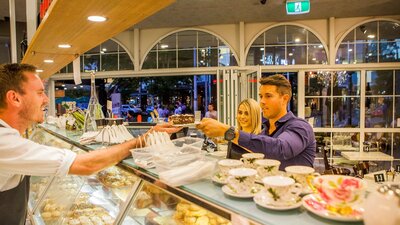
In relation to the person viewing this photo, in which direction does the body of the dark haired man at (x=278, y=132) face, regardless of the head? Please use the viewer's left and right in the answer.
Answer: facing the viewer and to the left of the viewer

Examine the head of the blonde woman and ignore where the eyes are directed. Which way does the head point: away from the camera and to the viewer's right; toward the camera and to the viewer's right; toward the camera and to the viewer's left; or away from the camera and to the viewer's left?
toward the camera and to the viewer's left

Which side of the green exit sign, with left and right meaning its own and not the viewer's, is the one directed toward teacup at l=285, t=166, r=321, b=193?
front

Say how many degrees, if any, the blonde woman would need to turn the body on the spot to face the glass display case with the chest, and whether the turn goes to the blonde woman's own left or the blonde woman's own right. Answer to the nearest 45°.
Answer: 0° — they already face it

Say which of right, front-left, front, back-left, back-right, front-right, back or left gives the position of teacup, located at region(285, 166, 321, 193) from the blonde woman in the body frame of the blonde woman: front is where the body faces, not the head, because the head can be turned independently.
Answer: front-left

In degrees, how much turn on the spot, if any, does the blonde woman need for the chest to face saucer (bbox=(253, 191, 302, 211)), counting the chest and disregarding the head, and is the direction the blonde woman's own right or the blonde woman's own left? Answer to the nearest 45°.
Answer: approximately 45° to the blonde woman's own left

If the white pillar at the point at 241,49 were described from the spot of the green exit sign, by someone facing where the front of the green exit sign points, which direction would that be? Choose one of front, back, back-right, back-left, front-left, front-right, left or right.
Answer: back-right

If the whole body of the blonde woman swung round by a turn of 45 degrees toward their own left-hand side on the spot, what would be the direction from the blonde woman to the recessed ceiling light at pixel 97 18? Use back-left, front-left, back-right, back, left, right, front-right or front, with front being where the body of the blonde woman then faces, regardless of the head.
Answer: front-right

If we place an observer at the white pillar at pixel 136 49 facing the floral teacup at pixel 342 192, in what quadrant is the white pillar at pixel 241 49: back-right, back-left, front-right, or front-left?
front-left

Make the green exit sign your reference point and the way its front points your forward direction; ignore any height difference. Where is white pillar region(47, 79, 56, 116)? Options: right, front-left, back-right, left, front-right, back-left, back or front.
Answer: right

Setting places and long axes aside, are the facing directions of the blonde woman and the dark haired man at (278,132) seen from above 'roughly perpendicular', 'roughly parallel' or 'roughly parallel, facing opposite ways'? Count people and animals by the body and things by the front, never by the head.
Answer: roughly parallel

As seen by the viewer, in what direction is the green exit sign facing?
toward the camera

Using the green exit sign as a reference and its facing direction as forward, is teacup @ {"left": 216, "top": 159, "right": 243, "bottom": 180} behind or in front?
in front

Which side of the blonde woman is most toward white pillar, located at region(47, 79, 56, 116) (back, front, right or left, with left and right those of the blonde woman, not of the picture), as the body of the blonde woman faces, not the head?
right

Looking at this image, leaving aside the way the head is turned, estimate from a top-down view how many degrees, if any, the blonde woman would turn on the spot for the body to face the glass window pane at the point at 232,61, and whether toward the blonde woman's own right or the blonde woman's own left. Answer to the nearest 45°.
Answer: approximately 135° to the blonde woman's own right

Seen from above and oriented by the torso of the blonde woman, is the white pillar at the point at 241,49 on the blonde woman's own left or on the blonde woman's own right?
on the blonde woman's own right

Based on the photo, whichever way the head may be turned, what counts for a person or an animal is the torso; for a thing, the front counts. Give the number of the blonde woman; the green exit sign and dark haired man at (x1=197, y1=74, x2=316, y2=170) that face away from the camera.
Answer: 0

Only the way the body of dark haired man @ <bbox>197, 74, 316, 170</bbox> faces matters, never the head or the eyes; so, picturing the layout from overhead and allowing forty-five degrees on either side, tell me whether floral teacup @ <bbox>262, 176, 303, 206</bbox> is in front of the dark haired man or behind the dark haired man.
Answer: in front

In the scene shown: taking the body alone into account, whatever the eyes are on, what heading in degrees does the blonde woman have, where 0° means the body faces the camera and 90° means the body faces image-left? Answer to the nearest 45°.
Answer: approximately 45°
